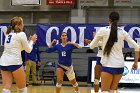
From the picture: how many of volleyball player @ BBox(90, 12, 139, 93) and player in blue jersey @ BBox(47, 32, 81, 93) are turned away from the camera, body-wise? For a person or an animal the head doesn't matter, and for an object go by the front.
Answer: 1

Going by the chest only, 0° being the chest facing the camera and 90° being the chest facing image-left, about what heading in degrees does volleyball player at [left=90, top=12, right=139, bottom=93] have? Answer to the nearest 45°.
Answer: approximately 180°

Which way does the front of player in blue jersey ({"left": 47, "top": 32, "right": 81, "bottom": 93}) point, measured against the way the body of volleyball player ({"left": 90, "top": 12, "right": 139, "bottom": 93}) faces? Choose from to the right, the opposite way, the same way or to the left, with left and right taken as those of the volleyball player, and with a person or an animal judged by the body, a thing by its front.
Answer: the opposite way

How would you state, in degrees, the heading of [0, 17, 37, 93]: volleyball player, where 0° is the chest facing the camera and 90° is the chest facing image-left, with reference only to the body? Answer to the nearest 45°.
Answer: approximately 225°

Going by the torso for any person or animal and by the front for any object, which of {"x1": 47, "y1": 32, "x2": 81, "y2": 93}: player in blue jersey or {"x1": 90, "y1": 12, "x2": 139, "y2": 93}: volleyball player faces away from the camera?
the volleyball player

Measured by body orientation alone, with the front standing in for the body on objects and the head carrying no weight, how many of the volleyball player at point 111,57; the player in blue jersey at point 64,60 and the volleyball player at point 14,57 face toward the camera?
1

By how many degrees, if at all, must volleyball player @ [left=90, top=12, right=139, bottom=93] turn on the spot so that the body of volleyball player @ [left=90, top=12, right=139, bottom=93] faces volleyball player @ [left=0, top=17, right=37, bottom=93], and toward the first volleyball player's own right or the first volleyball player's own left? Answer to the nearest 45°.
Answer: approximately 90° to the first volleyball player's own left
